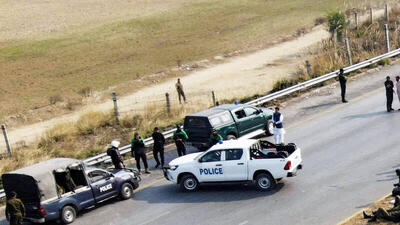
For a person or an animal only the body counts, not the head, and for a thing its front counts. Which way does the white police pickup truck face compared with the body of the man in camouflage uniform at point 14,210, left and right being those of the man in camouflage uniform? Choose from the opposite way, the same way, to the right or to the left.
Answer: to the left

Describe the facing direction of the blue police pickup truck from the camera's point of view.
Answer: facing away from the viewer and to the right of the viewer

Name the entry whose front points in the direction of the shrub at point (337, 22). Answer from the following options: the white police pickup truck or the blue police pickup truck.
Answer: the blue police pickup truck

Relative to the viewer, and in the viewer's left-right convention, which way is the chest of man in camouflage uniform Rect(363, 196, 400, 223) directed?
facing to the left of the viewer

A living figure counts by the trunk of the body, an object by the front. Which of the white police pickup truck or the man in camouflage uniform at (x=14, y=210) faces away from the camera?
the man in camouflage uniform

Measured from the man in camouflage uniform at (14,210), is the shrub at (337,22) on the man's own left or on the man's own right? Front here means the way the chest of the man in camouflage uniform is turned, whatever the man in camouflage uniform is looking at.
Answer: on the man's own right

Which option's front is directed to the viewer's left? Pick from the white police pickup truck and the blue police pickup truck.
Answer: the white police pickup truck

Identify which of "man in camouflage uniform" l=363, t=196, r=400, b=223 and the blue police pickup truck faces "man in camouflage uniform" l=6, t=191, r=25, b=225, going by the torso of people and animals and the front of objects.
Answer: "man in camouflage uniform" l=363, t=196, r=400, b=223

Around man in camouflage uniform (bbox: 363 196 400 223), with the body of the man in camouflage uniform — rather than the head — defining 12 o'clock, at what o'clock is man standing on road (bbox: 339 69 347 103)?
The man standing on road is roughly at 3 o'clock from the man in camouflage uniform.

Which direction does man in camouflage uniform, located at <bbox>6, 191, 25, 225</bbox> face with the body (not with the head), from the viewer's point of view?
away from the camera

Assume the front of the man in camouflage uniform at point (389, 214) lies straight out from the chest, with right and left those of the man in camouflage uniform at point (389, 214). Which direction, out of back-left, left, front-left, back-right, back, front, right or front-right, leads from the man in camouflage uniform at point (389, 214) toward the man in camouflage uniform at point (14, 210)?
front

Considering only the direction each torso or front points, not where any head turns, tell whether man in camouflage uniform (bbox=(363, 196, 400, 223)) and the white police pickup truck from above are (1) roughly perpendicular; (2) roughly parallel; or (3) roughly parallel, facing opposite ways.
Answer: roughly parallel

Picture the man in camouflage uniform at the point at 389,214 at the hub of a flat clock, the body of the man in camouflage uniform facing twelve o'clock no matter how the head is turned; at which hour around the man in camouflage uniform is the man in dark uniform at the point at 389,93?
The man in dark uniform is roughly at 3 o'clock from the man in camouflage uniform.

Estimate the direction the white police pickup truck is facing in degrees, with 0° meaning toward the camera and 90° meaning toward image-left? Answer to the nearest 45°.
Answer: approximately 90°
